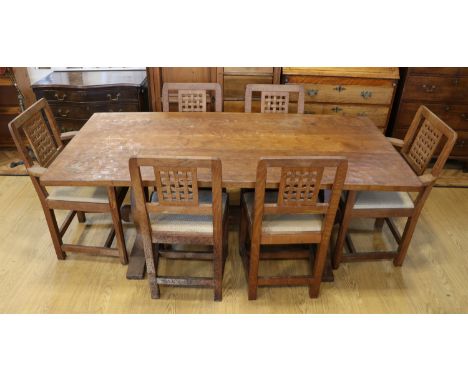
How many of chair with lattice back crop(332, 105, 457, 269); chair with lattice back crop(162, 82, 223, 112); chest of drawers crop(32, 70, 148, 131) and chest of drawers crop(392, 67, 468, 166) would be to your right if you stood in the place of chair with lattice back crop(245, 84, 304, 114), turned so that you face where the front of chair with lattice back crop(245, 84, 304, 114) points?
2

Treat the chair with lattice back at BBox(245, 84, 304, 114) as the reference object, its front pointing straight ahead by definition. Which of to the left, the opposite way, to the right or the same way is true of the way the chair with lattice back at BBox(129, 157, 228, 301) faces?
the opposite way

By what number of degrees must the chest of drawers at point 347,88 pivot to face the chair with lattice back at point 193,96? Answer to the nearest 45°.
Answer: approximately 45° to its right

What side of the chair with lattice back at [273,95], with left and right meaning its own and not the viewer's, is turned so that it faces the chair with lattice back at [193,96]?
right

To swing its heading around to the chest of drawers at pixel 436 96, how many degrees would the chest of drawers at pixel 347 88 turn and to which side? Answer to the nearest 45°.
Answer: approximately 90° to its left

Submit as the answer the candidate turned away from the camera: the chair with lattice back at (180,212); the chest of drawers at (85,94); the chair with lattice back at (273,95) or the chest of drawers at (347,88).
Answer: the chair with lattice back at (180,212)

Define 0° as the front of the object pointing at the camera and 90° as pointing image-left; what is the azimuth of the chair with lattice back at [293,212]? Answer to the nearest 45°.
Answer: approximately 180°

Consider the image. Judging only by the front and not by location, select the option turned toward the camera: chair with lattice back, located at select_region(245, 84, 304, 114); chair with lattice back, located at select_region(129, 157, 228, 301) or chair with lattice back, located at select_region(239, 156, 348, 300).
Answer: chair with lattice back, located at select_region(245, 84, 304, 114)

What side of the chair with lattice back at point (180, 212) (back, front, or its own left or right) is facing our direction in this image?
back

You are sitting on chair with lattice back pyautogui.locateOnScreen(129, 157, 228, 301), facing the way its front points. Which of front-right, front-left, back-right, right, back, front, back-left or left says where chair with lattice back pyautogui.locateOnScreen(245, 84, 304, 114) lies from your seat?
front-right

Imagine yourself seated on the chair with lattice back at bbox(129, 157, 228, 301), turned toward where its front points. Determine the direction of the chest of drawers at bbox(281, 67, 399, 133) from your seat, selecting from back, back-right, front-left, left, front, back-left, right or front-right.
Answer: front-right

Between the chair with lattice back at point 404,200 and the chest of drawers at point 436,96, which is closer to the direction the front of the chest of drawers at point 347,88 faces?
the chair with lattice back

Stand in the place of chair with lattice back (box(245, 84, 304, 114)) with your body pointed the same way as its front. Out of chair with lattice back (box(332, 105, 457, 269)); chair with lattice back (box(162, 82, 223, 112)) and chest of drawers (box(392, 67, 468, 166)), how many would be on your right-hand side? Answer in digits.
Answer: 1

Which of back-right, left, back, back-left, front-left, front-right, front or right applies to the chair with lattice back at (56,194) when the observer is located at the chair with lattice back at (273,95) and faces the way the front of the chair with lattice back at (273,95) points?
front-right

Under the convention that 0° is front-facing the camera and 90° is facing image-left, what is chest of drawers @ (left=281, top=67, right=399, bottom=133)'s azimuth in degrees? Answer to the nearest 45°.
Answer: approximately 0°

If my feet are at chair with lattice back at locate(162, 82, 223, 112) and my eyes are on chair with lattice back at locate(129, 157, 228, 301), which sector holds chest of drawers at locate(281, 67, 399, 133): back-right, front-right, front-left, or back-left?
back-left

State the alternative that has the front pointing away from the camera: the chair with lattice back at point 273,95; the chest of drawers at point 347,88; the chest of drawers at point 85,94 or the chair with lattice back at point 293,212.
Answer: the chair with lattice back at point 293,212

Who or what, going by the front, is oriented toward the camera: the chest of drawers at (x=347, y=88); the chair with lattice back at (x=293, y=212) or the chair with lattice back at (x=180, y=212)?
the chest of drawers

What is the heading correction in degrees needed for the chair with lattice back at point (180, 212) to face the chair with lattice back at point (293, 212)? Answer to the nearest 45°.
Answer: approximately 90° to its right
